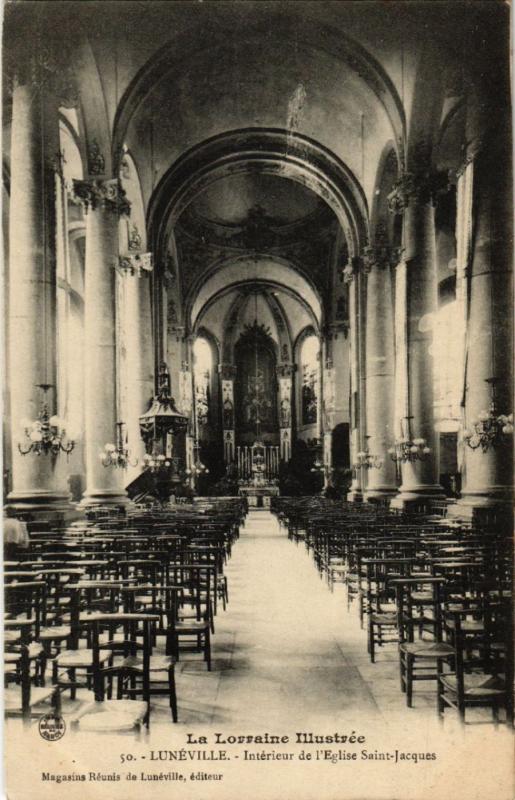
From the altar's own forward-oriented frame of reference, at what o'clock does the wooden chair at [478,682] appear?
The wooden chair is roughly at 12 o'clock from the altar.

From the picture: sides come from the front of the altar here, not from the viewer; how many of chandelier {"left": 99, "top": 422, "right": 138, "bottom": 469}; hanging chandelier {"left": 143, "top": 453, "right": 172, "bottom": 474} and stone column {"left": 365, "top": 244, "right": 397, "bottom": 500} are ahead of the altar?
3

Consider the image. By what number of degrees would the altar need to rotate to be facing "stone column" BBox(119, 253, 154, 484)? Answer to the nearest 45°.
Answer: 0° — it already faces it

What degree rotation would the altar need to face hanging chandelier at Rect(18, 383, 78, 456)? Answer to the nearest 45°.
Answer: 0° — it already faces it

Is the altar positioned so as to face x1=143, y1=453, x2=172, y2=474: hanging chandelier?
yes

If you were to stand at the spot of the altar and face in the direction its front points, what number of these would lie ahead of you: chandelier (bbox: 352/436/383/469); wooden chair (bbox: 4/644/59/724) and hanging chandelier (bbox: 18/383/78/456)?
3

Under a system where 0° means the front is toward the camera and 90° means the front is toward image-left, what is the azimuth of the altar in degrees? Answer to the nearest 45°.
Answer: approximately 0°

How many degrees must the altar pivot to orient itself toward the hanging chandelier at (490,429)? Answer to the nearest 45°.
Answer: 0° — it already faces it

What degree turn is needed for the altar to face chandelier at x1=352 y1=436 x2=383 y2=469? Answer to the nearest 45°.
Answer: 0° — it already faces it
